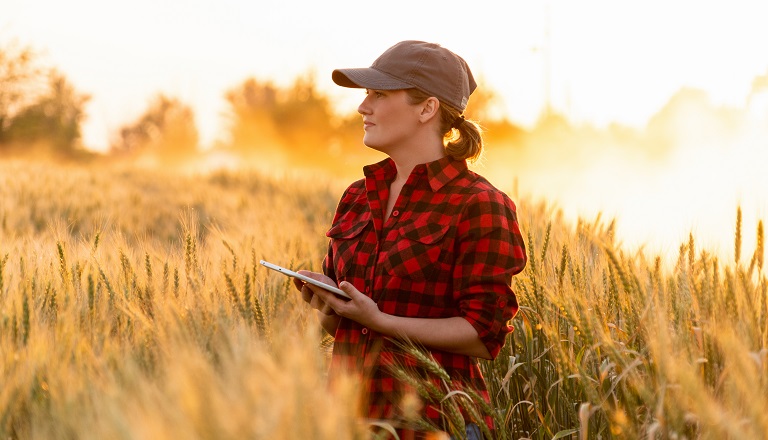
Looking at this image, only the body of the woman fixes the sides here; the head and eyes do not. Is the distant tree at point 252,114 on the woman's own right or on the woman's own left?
on the woman's own right

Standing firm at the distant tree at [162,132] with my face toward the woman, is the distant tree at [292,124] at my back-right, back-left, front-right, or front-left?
front-left

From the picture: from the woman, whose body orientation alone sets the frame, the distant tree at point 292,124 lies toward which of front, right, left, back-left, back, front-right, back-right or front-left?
back-right

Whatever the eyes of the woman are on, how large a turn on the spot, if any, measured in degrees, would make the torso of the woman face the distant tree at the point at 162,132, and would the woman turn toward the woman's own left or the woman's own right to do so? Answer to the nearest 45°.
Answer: approximately 135° to the woman's own right

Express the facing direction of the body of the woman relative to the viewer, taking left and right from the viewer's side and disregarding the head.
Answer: facing the viewer and to the left of the viewer

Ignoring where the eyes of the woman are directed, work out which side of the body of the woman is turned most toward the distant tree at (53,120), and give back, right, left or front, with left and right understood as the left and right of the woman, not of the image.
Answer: right

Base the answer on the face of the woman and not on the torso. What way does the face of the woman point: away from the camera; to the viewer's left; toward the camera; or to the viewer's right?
to the viewer's left
